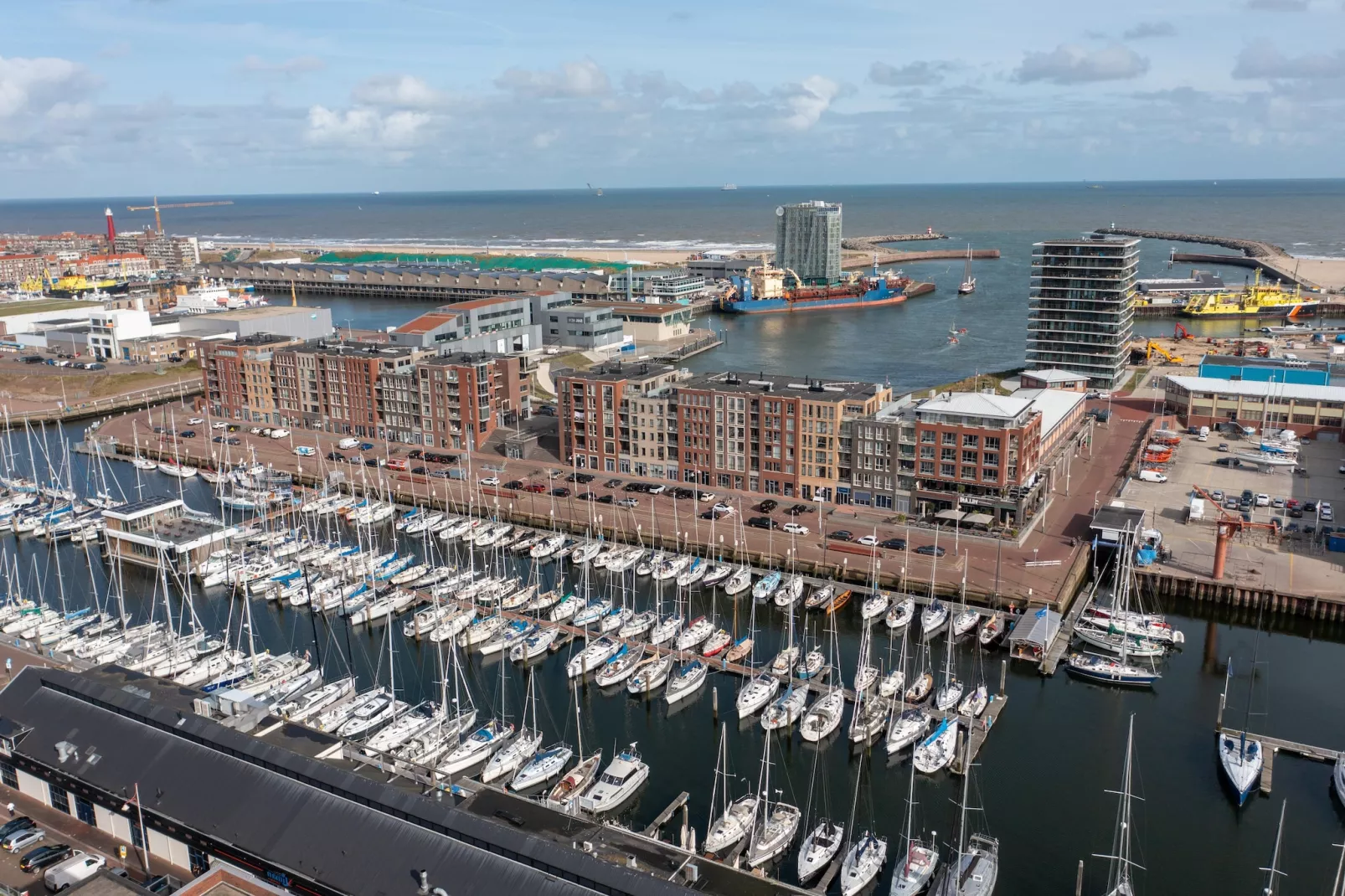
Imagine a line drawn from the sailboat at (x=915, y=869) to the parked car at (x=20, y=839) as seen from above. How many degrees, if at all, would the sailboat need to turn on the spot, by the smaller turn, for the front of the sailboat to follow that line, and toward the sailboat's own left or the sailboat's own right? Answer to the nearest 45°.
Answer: approximately 45° to the sailboat's own right

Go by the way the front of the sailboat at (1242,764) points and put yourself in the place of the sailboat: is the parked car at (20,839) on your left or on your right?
on your right

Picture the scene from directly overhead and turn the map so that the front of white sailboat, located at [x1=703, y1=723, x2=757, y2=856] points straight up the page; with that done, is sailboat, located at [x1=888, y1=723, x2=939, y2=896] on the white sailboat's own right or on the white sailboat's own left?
on the white sailboat's own left

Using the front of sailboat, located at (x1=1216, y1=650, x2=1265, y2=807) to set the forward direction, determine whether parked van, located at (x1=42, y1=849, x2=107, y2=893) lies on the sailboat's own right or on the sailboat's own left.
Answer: on the sailboat's own right

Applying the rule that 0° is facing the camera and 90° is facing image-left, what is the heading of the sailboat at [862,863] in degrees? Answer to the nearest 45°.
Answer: approximately 45°
